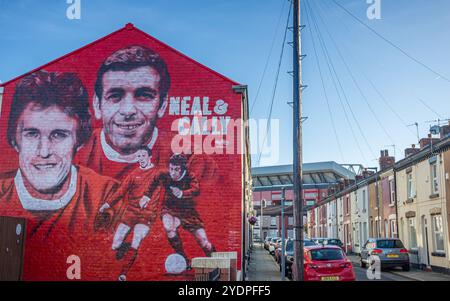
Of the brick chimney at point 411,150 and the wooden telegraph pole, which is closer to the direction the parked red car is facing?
the brick chimney

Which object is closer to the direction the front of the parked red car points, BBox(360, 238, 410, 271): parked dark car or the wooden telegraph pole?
the parked dark car

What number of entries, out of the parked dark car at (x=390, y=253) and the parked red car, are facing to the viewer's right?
0

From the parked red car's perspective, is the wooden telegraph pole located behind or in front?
behind

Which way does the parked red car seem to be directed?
away from the camera

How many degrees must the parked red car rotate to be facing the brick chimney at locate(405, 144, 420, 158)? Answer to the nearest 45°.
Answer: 0° — it already faces it
